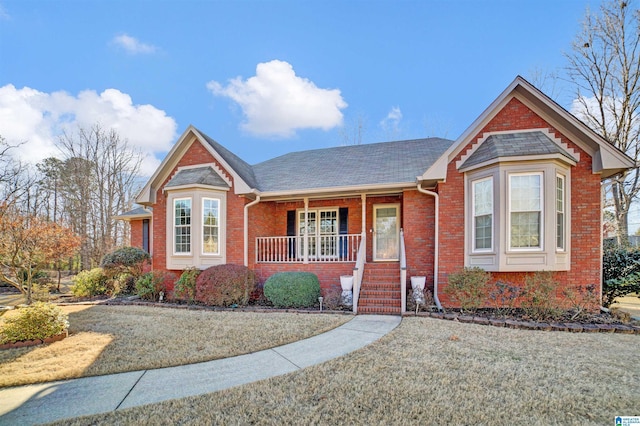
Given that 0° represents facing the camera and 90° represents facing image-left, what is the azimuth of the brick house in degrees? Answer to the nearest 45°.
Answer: approximately 0°

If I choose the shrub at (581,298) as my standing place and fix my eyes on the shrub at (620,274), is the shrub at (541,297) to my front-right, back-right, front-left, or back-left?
back-left

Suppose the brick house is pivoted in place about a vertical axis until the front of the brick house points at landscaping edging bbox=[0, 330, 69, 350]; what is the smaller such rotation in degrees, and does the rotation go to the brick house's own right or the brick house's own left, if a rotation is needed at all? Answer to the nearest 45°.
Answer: approximately 45° to the brick house's own right

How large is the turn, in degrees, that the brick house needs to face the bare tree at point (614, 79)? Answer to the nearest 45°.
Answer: approximately 135° to its left

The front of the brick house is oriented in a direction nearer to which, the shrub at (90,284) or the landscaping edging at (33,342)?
the landscaping edging

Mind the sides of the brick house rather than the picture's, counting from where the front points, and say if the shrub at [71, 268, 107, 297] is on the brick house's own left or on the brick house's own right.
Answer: on the brick house's own right

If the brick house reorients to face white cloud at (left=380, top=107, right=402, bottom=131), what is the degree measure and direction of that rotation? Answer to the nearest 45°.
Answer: approximately 180°
